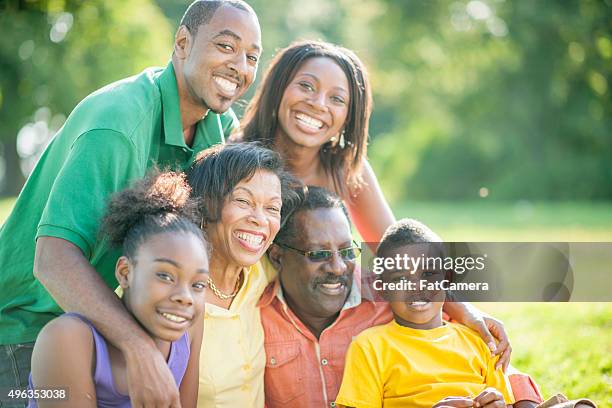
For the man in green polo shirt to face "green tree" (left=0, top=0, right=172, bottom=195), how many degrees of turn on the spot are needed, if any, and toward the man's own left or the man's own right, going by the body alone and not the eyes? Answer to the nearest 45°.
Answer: approximately 135° to the man's own left

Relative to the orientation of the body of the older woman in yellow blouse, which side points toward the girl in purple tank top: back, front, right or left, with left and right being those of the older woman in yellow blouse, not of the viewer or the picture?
right

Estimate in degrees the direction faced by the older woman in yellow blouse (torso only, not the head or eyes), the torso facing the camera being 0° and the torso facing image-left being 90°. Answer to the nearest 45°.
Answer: approximately 315°

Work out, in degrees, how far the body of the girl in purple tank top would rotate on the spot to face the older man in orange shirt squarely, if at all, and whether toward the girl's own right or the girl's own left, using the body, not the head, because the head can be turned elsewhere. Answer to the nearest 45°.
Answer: approximately 90° to the girl's own left

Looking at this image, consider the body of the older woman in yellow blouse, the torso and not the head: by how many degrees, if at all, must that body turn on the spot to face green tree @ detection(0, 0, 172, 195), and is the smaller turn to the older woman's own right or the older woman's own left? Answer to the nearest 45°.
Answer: approximately 135° to the older woman's own left

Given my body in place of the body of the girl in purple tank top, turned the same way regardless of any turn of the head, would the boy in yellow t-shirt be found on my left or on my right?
on my left

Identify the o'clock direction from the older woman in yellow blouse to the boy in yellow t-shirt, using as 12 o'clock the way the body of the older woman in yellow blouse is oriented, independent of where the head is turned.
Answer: The boy in yellow t-shirt is roughly at 10 o'clock from the older woman in yellow blouse.

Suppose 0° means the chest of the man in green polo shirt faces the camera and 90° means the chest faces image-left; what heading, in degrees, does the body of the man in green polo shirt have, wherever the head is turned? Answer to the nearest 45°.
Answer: approximately 315°
